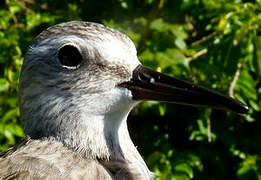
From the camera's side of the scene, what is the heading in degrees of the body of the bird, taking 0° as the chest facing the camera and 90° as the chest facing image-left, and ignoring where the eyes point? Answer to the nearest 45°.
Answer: approximately 270°
